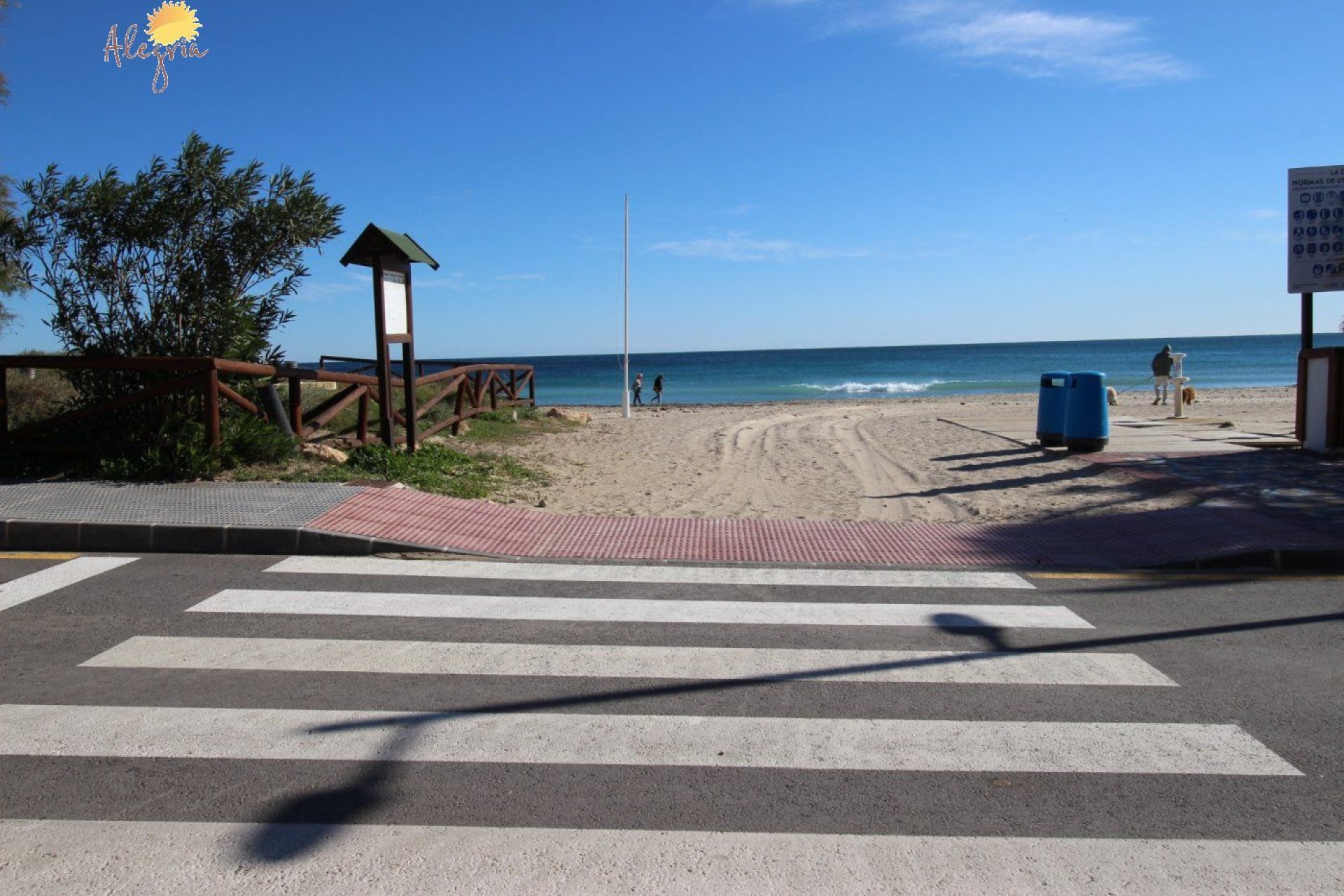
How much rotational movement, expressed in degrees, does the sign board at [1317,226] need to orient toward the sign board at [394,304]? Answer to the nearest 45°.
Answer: approximately 45° to its right

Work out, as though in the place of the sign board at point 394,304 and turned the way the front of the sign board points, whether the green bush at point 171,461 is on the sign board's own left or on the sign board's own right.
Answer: on the sign board's own right

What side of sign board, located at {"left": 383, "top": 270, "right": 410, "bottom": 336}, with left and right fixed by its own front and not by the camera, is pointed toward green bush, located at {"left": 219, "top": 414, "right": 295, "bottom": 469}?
right

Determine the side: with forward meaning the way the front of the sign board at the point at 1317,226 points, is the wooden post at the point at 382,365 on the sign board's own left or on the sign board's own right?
on the sign board's own right

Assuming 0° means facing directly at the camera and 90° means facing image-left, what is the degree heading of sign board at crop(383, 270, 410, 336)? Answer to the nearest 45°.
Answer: approximately 315°

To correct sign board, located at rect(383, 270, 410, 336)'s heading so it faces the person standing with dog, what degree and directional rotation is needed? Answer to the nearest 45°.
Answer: approximately 90° to its left

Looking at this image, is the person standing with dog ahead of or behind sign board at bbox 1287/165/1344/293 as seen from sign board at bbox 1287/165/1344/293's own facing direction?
behind

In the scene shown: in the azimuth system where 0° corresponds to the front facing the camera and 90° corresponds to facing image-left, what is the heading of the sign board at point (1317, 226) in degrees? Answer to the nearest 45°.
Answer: approximately 0°

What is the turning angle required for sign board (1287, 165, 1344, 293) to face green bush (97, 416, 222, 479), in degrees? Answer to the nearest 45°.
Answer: approximately 45° to its right
